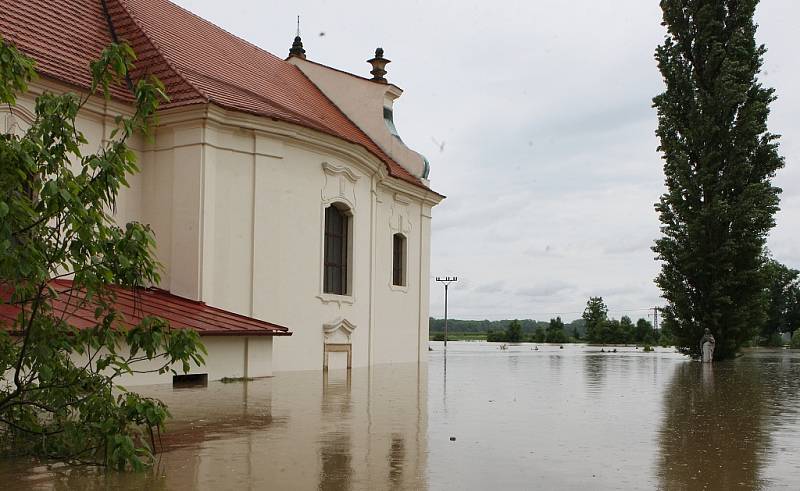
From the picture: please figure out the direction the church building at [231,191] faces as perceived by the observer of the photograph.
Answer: facing away from the viewer and to the right of the viewer
